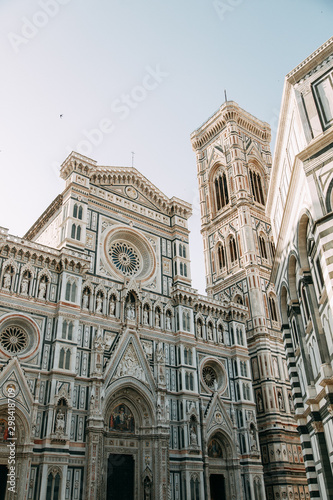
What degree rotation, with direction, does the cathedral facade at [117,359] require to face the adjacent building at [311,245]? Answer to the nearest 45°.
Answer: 0° — it already faces it

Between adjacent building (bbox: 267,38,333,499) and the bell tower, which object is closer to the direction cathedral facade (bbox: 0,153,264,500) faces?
the adjacent building

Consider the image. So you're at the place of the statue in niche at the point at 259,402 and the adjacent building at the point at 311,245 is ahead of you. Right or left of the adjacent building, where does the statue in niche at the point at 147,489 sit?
right

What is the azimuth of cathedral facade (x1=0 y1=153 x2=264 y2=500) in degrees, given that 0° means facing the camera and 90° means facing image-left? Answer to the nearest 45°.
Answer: approximately 315°

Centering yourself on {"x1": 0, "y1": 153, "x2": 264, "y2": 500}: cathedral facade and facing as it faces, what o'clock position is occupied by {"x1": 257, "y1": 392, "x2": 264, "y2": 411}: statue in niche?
The statue in niche is roughly at 9 o'clock from the cathedral facade.

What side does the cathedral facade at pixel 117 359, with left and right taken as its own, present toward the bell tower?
left

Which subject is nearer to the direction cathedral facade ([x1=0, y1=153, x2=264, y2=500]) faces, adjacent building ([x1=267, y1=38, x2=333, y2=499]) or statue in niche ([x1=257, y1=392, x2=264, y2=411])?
the adjacent building
